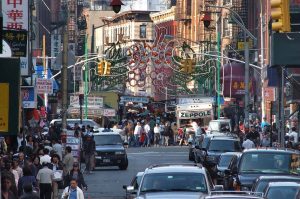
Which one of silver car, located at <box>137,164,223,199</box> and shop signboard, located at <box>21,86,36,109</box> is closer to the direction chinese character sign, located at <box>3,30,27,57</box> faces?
the silver car

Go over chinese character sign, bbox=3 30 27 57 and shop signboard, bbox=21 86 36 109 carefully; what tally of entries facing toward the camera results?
2

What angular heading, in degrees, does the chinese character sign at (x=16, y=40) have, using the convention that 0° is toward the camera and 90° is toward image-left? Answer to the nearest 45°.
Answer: approximately 0°

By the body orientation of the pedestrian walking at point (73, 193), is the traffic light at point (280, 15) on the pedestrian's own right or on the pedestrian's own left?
on the pedestrian's own left
